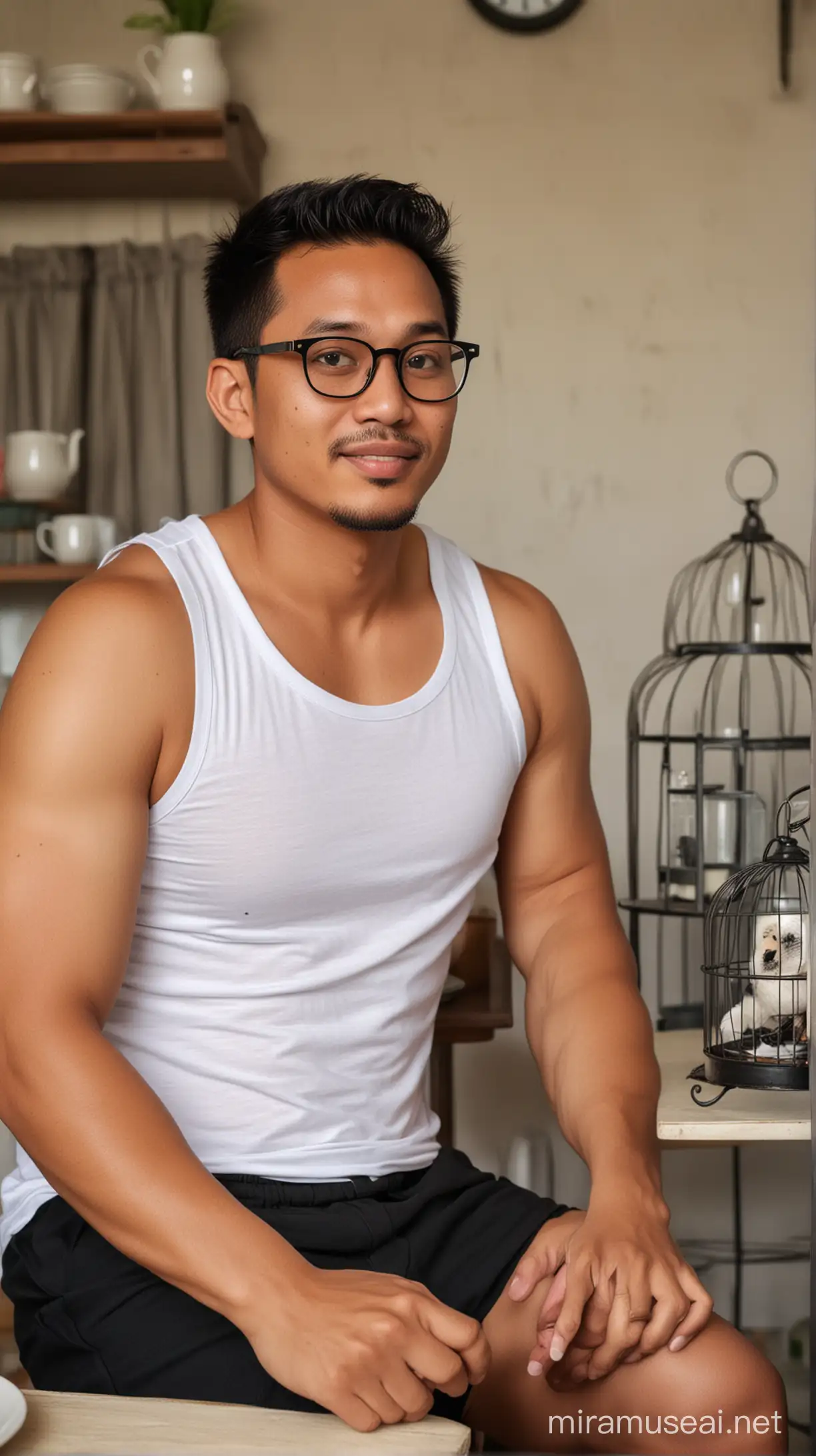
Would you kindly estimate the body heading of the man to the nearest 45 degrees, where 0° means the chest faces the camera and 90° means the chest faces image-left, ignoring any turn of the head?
approximately 315°

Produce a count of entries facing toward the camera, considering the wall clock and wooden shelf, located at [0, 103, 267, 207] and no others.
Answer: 2

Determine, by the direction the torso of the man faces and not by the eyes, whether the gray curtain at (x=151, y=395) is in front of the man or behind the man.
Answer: behind

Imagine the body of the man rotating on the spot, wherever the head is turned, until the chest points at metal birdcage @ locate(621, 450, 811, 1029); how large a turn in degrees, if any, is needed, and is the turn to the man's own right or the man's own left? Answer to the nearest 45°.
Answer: approximately 135° to the man's own left

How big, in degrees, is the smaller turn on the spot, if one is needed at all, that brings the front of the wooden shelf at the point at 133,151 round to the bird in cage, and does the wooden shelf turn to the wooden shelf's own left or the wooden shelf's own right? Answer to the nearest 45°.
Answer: approximately 45° to the wooden shelf's own left

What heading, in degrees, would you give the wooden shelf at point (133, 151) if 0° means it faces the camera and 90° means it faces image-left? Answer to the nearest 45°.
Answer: approximately 0°

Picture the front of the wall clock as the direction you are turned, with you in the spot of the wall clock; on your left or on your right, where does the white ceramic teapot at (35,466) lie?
on your right
